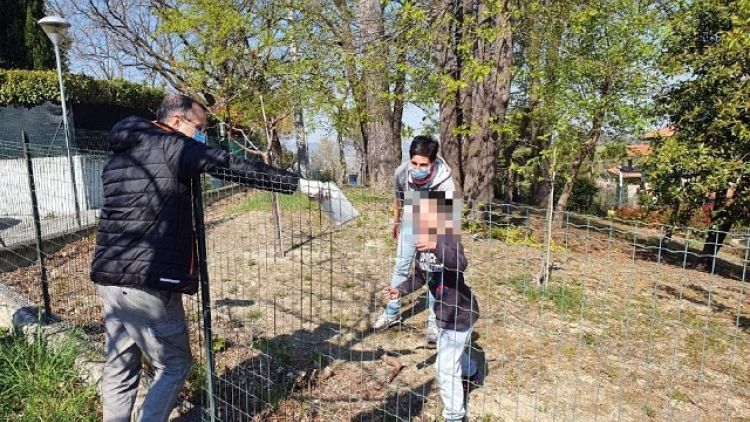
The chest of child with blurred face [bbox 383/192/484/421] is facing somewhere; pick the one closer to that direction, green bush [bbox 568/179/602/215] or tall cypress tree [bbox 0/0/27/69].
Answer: the tall cypress tree

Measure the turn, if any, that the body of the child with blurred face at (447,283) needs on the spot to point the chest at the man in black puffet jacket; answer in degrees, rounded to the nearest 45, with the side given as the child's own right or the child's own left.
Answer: approximately 45° to the child's own right

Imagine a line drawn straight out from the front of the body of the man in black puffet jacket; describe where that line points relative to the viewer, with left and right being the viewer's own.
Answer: facing away from the viewer and to the right of the viewer

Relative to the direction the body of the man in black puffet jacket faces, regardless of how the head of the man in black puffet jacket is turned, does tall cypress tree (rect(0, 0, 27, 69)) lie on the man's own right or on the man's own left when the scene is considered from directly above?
on the man's own left

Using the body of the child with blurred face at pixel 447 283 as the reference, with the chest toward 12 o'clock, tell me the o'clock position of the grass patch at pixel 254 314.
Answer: The grass patch is roughly at 3 o'clock from the child with blurred face.

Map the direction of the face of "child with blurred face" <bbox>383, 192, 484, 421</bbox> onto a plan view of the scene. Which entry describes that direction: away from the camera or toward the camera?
toward the camera

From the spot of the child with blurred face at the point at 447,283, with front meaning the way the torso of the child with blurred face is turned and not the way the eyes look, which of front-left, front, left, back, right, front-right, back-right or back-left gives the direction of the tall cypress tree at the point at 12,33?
right

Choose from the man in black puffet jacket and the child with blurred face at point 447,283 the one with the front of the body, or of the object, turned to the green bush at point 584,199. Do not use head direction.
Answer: the man in black puffet jacket

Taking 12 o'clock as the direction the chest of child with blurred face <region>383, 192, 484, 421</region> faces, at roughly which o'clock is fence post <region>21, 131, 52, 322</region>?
The fence post is roughly at 2 o'clock from the child with blurred face.

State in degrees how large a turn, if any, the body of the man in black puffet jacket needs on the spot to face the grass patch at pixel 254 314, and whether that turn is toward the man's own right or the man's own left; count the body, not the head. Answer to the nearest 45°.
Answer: approximately 45° to the man's own left

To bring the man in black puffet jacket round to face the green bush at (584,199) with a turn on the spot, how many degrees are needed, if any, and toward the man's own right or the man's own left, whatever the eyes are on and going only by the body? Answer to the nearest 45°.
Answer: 0° — they already face it

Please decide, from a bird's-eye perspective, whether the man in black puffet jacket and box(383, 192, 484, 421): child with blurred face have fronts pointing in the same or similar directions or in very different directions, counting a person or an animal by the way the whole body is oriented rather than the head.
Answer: very different directions

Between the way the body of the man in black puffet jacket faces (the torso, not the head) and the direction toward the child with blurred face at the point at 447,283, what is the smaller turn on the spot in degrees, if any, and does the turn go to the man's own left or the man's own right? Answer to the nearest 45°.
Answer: approximately 45° to the man's own right
